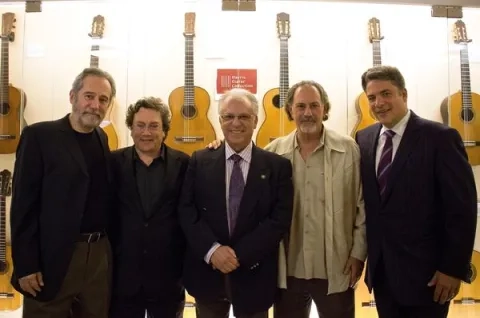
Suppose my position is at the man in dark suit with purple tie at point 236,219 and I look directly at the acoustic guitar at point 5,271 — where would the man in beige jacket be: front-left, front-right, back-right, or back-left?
back-right

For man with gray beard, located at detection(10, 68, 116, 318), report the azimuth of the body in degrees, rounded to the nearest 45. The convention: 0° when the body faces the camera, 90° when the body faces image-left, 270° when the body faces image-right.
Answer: approximately 315°

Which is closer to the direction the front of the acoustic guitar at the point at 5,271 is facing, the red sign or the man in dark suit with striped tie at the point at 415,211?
the man in dark suit with striped tie

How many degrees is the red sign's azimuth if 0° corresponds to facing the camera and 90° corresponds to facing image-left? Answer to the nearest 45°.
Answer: approximately 0°

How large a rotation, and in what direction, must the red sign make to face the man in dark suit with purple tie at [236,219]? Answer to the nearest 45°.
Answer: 0° — it already faces them

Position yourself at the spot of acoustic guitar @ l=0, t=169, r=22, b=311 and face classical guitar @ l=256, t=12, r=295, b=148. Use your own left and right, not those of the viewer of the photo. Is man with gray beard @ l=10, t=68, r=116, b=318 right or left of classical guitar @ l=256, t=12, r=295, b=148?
right

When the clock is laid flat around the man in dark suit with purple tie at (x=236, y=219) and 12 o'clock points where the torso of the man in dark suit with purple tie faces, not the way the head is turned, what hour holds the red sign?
The red sign is roughly at 6 o'clock from the man in dark suit with purple tie.
